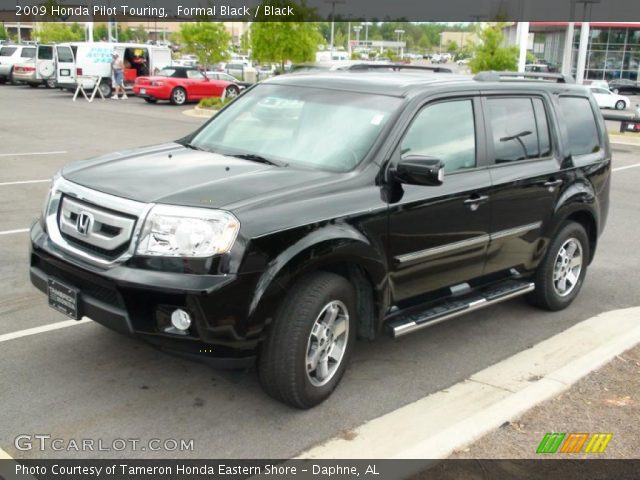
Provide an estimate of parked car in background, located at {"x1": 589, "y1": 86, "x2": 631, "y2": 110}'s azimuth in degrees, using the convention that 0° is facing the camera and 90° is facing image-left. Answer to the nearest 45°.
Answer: approximately 270°

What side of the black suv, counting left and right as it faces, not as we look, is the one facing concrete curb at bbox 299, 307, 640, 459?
left

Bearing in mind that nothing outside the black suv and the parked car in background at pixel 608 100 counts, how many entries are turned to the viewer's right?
1

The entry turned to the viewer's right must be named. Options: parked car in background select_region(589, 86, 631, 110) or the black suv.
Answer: the parked car in background

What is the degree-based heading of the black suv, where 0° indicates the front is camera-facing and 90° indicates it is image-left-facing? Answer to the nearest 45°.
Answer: approximately 45°

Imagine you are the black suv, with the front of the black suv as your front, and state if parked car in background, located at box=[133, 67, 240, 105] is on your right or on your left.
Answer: on your right

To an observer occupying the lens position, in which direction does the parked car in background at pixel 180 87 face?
facing away from the viewer and to the right of the viewer

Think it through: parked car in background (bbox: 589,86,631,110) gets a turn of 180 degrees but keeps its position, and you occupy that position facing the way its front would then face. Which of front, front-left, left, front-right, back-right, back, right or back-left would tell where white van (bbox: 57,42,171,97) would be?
front-left
